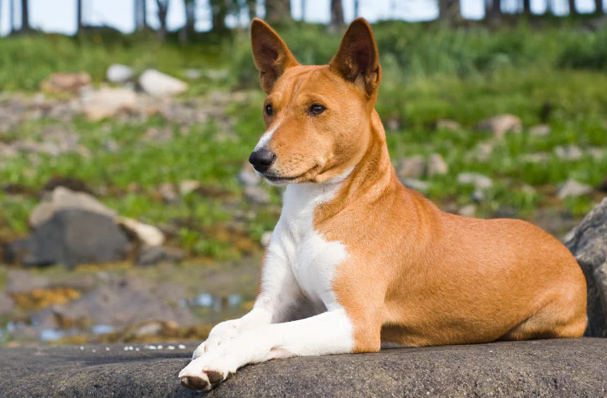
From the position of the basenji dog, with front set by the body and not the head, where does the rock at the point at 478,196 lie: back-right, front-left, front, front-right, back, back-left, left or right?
back-right

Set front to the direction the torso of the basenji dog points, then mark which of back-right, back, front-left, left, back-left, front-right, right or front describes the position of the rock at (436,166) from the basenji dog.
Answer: back-right

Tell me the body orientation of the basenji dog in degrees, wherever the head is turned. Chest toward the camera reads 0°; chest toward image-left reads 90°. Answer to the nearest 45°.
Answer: approximately 45°

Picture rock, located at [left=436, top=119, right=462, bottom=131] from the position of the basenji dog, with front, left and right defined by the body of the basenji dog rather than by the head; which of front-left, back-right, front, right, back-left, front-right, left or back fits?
back-right

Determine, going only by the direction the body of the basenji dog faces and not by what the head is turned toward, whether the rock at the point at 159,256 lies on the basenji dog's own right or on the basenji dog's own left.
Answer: on the basenji dog's own right

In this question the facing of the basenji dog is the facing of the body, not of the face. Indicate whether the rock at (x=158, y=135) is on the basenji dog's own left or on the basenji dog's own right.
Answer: on the basenji dog's own right

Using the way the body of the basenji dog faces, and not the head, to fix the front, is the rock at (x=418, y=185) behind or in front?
behind

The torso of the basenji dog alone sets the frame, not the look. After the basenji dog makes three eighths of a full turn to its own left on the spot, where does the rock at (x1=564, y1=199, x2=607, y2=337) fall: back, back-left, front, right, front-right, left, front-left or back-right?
front-left

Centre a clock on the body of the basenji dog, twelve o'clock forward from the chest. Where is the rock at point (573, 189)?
The rock is roughly at 5 o'clock from the basenji dog.

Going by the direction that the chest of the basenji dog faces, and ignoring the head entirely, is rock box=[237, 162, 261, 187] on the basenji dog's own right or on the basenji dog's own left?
on the basenji dog's own right

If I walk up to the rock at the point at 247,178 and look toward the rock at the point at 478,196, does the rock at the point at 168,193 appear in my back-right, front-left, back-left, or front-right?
back-right

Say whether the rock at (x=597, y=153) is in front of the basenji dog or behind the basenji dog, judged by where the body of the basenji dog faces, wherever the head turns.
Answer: behind
